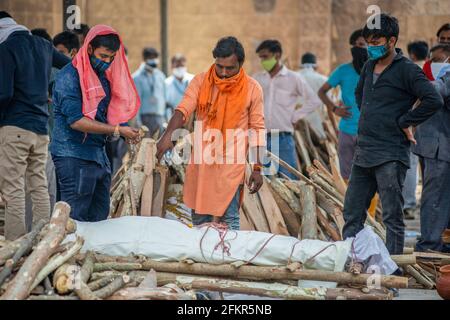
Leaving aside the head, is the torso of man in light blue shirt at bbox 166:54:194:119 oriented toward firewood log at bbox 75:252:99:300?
yes

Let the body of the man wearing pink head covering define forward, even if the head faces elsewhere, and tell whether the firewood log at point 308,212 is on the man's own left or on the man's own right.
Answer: on the man's own left

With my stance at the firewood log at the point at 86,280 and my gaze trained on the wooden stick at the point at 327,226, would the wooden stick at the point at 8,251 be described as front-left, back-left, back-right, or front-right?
back-left

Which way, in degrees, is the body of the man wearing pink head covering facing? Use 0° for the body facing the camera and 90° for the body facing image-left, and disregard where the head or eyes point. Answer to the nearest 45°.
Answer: approximately 315°

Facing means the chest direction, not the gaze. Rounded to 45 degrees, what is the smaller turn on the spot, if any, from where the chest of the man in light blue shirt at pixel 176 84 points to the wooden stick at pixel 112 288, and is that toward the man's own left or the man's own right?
0° — they already face it

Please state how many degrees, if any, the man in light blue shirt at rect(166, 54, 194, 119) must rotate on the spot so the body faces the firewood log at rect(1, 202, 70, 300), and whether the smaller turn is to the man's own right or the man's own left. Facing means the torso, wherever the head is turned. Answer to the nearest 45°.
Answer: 0° — they already face it

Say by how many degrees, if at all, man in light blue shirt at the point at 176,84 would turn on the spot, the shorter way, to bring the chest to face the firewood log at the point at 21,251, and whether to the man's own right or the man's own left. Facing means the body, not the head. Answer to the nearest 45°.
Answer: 0° — they already face it

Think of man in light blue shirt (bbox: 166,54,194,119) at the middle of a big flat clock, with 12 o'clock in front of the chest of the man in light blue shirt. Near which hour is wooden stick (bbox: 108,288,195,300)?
The wooden stick is roughly at 12 o'clock from the man in light blue shirt.

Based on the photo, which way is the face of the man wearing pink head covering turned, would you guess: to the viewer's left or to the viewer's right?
to the viewer's right
